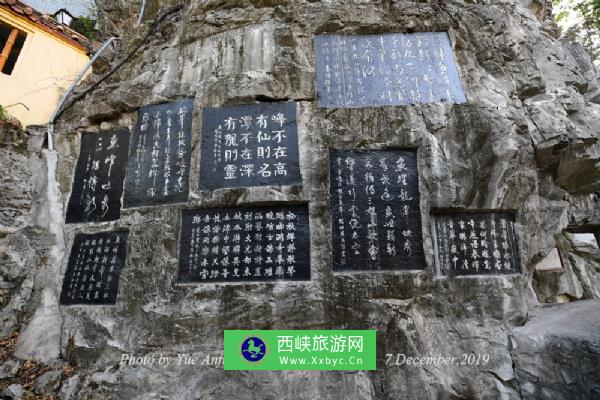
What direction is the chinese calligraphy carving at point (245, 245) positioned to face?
toward the camera

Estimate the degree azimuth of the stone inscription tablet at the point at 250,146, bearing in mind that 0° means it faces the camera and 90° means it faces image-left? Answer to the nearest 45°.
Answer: approximately 0°

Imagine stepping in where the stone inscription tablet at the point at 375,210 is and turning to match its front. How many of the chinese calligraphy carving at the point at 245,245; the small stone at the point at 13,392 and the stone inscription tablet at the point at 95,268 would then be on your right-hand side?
3

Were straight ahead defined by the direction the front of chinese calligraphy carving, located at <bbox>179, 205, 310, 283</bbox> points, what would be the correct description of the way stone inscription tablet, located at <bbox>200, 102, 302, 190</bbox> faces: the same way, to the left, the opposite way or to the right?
the same way

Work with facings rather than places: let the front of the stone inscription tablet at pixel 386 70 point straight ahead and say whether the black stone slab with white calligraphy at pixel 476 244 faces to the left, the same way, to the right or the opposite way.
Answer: the same way

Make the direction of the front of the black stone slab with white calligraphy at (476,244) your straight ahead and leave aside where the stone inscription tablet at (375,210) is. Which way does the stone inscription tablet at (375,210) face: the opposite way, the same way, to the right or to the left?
the same way

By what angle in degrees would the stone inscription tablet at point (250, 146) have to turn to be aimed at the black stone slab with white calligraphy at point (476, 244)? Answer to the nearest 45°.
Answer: approximately 90° to its left

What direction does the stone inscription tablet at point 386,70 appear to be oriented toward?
toward the camera

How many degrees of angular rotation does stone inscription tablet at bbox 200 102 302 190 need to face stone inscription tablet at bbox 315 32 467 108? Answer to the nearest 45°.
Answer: approximately 90° to its left

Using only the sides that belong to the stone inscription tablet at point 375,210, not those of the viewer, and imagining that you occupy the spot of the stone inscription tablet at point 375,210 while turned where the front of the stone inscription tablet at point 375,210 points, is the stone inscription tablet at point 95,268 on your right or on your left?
on your right

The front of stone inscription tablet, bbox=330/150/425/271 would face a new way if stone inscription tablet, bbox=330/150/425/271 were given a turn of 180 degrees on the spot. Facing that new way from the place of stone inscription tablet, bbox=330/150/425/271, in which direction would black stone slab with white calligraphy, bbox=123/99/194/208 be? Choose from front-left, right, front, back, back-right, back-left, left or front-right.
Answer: left

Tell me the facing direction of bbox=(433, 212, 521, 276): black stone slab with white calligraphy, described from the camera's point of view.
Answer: facing the viewer

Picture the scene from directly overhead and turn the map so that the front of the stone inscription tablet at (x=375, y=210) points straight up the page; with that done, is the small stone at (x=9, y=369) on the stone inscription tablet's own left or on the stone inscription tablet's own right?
on the stone inscription tablet's own right

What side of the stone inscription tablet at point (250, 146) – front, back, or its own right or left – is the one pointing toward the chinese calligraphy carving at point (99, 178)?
right

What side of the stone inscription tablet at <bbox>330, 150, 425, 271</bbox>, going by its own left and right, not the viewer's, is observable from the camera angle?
front
